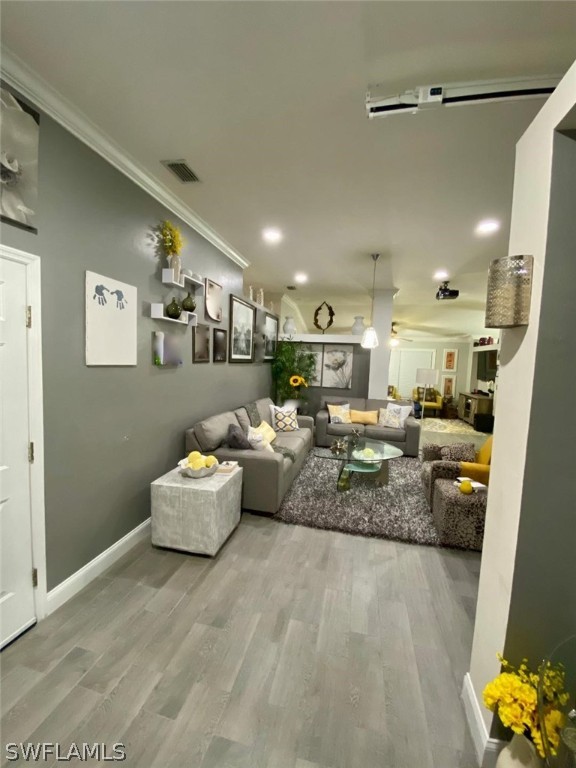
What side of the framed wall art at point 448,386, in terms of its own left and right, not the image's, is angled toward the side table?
front

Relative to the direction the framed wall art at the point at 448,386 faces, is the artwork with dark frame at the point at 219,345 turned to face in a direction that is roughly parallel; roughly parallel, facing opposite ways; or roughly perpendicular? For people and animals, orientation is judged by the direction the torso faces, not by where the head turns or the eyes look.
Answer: roughly perpendicular

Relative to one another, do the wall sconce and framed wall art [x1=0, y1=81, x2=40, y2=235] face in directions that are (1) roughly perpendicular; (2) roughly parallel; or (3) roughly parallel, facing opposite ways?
roughly parallel, facing opposite ways

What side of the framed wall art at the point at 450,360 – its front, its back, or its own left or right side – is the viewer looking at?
front

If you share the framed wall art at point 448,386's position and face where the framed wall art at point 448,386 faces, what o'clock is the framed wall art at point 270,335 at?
the framed wall art at point 270,335 is roughly at 1 o'clock from the framed wall art at point 448,386.

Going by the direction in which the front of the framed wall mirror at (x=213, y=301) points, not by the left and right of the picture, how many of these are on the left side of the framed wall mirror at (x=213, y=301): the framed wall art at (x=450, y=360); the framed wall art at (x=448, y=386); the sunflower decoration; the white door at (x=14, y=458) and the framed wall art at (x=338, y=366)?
4

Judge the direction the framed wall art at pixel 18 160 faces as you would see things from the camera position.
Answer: facing the viewer and to the right of the viewer

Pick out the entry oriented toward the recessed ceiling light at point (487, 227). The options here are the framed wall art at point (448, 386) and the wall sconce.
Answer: the framed wall art

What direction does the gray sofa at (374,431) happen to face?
toward the camera

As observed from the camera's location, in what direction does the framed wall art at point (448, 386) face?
facing the viewer

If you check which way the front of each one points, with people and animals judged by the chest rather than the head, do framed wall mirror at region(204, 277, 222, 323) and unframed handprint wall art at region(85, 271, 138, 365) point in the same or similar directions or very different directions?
same or similar directions

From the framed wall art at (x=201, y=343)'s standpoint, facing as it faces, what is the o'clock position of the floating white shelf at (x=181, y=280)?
The floating white shelf is roughly at 2 o'clock from the framed wall art.

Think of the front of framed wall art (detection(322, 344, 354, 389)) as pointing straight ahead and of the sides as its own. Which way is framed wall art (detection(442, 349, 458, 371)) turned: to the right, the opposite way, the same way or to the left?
the same way

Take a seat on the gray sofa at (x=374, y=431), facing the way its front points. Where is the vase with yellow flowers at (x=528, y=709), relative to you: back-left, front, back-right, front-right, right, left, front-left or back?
front

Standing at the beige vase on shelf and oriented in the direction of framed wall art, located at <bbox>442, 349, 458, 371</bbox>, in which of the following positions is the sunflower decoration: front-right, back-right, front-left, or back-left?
front-left

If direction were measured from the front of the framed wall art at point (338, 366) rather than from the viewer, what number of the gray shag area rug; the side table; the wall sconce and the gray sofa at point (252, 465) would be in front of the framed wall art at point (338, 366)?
4
